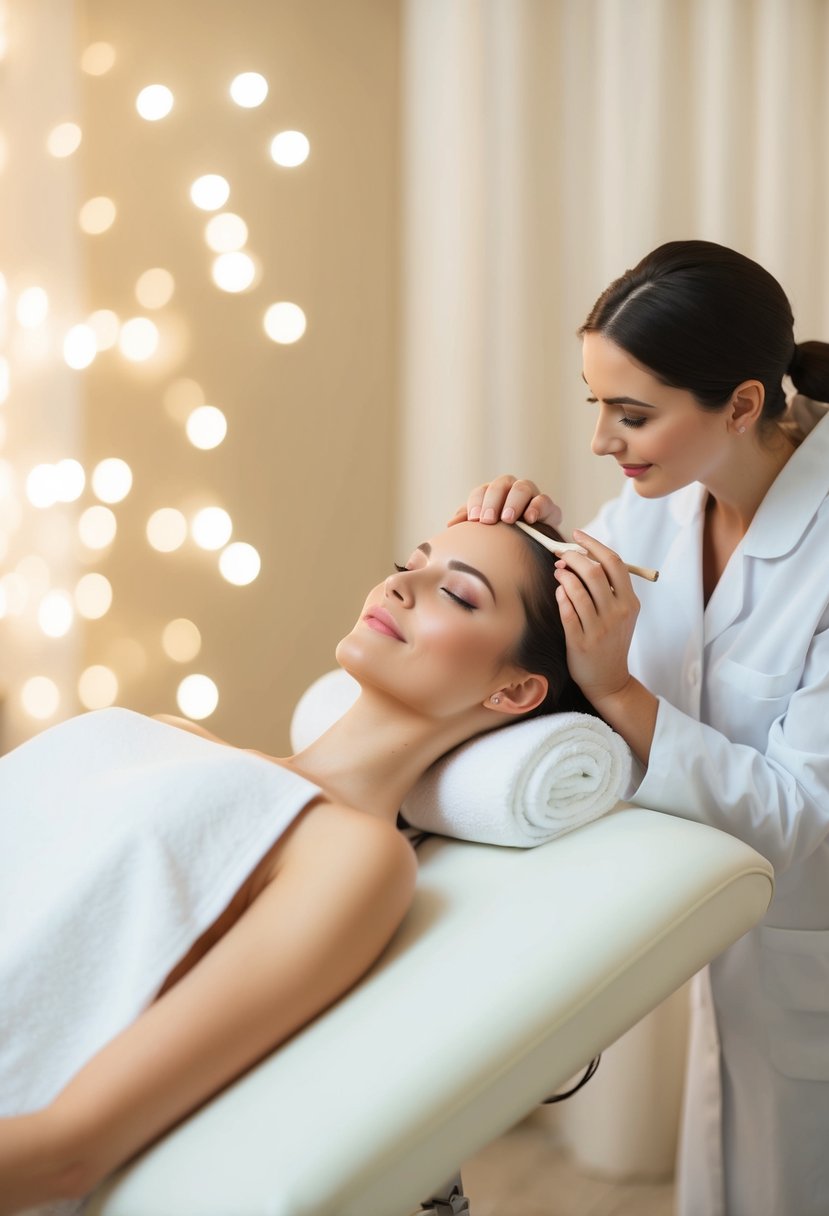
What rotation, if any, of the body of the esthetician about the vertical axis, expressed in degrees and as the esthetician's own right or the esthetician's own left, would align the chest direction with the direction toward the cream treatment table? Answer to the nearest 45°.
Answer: approximately 45° to the esthetician's own left

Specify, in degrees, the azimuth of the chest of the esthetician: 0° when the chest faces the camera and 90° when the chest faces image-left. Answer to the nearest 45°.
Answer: approximately 45°

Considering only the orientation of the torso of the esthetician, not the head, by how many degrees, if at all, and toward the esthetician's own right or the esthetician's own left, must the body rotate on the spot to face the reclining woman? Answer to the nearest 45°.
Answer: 0° — they already face them
